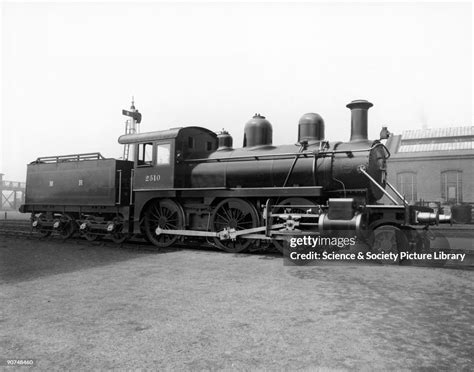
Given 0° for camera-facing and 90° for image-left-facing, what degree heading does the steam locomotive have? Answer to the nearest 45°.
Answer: approximately 315°

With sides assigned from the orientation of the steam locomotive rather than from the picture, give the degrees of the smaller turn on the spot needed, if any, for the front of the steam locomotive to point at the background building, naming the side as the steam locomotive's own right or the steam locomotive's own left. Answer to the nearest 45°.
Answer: approximately 90° to the steam locomotive's own left
